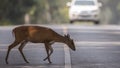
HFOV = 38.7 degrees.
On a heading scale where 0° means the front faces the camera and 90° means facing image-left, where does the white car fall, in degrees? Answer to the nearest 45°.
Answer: approximately 0°
